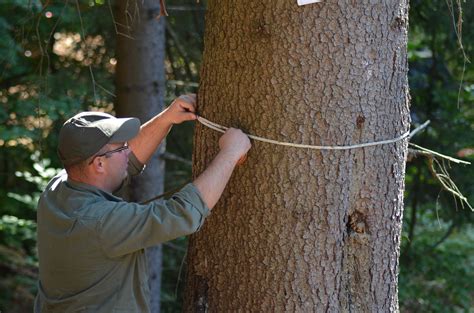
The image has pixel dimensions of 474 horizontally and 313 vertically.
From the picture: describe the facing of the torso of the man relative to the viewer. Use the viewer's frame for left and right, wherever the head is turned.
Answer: facing away from the viewer and to the right of the viewer

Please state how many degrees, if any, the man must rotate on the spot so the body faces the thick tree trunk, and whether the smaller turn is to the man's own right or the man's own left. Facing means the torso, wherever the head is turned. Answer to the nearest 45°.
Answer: approximately 45° to the man's own right

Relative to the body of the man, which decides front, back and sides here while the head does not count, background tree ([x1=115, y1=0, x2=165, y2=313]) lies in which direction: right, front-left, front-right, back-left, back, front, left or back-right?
front-left
